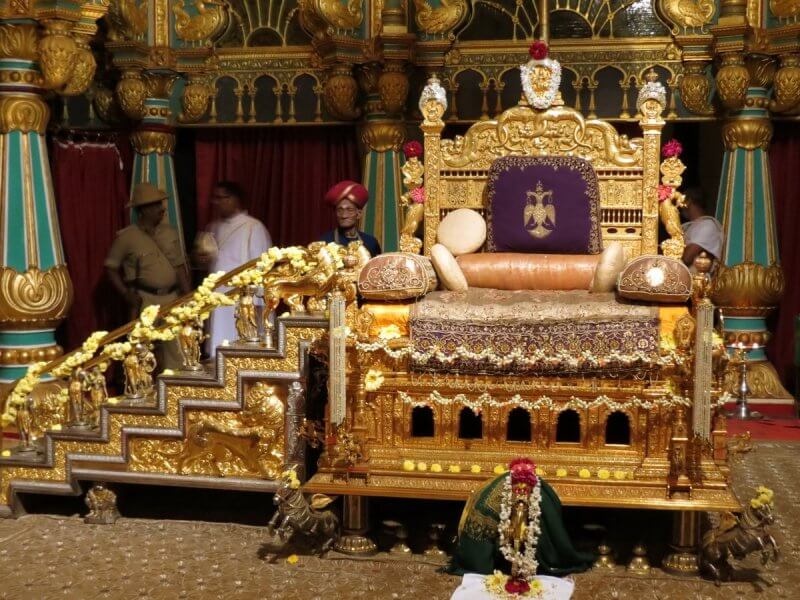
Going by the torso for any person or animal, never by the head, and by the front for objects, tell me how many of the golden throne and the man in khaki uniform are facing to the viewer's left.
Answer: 0

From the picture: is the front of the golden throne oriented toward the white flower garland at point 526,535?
yes

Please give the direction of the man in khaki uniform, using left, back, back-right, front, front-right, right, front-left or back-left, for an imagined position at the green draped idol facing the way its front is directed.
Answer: back-right

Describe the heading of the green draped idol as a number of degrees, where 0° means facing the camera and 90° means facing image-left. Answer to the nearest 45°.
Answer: approximately 0°

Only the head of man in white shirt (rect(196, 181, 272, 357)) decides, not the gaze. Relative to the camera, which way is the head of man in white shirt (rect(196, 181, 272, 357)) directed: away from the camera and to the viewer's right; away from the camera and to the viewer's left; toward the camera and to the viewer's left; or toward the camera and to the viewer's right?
toward the camera and to the viewer's left
